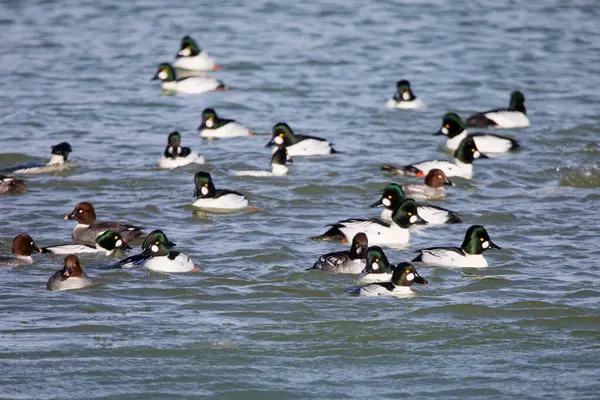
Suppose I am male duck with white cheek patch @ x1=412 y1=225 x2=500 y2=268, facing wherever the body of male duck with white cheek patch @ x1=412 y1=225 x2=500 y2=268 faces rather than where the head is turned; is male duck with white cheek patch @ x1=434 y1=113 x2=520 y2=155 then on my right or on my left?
on my left

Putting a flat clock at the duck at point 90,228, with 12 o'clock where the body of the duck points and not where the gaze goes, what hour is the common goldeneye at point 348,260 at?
The common goldeneye is roughly at 7 o'clock from the duck.

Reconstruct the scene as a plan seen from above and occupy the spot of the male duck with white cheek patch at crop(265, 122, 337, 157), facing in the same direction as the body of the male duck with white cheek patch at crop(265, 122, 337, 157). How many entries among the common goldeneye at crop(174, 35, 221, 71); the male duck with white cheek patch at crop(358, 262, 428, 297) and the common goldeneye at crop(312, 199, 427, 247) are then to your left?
2

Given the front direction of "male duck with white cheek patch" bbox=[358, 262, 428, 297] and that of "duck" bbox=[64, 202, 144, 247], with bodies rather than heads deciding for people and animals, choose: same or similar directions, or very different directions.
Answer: very different directions

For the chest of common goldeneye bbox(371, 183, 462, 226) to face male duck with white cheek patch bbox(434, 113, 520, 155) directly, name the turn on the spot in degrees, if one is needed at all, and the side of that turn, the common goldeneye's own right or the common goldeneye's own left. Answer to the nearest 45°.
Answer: approximately 90° to the common goldeneye's own right

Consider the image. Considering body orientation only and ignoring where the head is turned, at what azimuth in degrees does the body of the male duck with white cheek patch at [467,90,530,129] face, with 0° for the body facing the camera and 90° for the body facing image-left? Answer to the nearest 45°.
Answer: approximately 270°

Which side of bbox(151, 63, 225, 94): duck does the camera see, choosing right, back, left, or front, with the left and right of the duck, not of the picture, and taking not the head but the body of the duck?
left

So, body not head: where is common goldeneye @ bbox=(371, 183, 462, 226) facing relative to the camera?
to the viewer's left

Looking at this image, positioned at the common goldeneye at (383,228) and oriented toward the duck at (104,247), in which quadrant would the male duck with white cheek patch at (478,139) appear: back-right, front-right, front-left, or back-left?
back-right

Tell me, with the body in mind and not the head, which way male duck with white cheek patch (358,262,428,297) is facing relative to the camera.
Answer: to the viewer's right

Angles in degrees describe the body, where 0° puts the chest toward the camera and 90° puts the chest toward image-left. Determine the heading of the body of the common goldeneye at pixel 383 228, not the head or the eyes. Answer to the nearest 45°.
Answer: approximately 270°

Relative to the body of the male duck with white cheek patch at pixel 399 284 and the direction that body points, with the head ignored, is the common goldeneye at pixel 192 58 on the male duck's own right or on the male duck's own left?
on the male duck's own left

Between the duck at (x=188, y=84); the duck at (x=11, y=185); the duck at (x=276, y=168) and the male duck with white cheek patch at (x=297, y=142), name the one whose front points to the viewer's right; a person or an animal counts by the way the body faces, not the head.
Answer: the duck at (x=276, y=168)

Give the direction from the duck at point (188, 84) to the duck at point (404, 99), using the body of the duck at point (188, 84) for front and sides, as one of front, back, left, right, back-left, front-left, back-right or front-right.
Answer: back-left

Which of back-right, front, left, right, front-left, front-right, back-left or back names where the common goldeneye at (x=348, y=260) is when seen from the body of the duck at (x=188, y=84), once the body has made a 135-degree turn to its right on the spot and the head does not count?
back-right

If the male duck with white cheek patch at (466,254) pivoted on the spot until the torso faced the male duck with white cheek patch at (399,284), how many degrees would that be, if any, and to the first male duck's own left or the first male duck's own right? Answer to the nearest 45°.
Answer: approximately 135° to the first male duck's own right

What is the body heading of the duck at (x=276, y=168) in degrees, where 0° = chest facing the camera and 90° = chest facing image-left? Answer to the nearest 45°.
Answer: approximately 270°

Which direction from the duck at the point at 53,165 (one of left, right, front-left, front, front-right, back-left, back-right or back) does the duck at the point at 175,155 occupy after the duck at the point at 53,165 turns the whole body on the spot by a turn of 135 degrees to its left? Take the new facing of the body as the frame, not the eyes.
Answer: back-right
